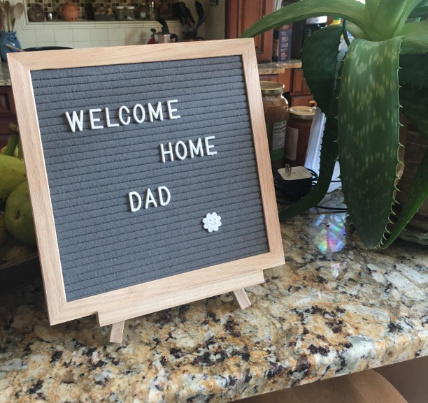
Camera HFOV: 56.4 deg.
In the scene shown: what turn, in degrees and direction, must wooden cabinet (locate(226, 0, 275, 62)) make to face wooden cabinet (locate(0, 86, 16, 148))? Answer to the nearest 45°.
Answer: approximately 45° to its right

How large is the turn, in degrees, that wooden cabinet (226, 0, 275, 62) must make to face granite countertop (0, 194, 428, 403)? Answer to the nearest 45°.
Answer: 0° — it already faces it

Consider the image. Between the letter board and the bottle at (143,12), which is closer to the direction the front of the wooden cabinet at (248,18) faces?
the letter board

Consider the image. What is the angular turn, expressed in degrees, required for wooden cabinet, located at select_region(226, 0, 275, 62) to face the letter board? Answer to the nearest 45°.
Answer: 0° — it already faces it

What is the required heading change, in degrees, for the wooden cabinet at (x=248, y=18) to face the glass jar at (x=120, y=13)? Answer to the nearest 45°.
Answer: approximately 90° to its right

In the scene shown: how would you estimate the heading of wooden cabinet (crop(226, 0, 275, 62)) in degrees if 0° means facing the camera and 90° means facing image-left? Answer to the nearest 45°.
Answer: approximately 0°

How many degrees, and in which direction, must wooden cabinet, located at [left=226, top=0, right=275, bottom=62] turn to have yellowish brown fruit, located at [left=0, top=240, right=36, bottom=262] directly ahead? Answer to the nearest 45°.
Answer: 0° — it already faces it

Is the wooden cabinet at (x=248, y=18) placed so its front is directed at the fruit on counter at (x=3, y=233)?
yes
